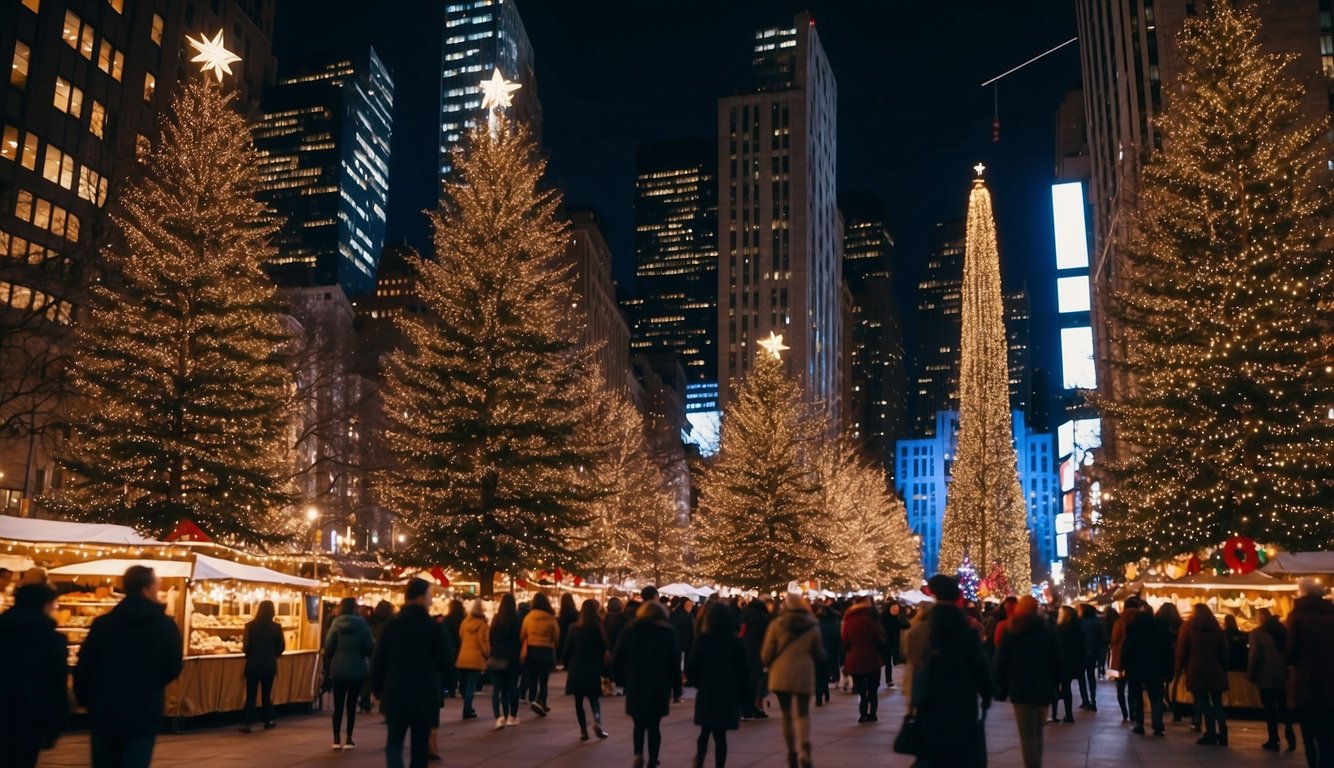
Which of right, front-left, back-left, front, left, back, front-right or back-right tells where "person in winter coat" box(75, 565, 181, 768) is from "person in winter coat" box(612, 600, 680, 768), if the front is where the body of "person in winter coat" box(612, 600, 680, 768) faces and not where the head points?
back-left

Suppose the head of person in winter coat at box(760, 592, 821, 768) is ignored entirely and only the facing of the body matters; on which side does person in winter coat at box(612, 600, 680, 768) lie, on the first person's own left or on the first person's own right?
on the first person's own left

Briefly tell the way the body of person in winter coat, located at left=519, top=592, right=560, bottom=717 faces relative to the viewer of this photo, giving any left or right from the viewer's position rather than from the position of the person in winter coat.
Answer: facing away from the viewer

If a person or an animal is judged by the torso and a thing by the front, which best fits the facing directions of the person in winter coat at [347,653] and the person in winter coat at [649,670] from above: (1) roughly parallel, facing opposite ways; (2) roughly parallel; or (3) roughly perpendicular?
roughly parallel

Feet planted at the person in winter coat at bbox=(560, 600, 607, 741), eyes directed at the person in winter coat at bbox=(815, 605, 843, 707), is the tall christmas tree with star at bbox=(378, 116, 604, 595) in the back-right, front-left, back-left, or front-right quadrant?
front-left

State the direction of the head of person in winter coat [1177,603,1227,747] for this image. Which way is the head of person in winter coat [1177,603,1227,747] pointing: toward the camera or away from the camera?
away from the camera

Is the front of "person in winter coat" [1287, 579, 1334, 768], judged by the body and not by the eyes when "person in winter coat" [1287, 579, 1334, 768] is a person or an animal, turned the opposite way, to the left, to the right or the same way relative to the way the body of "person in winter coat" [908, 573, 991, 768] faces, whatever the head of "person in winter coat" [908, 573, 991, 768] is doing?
the same way

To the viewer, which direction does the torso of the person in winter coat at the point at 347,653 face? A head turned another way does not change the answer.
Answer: away from the camera

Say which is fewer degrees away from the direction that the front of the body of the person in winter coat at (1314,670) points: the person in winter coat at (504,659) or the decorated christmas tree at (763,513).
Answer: the decorated christmas tree

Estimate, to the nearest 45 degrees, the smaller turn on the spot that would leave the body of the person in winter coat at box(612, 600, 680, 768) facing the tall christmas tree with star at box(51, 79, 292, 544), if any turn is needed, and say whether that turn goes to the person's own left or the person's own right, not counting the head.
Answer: approximately 45° to the person's own left

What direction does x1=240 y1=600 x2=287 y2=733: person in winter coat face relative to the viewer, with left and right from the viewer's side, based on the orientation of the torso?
facing away from the viewer

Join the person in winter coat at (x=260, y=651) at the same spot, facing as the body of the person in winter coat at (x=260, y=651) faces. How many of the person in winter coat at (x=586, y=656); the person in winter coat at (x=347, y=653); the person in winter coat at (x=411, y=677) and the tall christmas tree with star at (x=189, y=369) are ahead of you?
1

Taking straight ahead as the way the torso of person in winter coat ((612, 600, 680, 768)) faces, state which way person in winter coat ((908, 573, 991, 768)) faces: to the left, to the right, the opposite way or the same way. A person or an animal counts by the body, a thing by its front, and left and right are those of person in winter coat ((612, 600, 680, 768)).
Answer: the same way

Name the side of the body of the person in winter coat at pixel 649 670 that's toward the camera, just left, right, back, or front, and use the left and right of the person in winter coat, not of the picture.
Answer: back

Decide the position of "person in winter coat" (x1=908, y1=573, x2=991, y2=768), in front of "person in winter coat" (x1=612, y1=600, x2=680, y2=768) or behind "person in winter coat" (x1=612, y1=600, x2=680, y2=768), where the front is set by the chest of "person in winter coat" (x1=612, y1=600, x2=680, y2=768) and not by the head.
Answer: behind

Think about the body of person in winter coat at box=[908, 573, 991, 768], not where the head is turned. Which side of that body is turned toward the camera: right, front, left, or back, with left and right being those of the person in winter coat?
back

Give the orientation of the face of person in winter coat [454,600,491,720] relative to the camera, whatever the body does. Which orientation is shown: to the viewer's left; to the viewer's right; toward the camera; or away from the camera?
away from the camera

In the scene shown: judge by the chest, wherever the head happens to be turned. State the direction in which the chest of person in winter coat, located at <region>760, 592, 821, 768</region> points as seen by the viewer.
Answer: away from the camera
